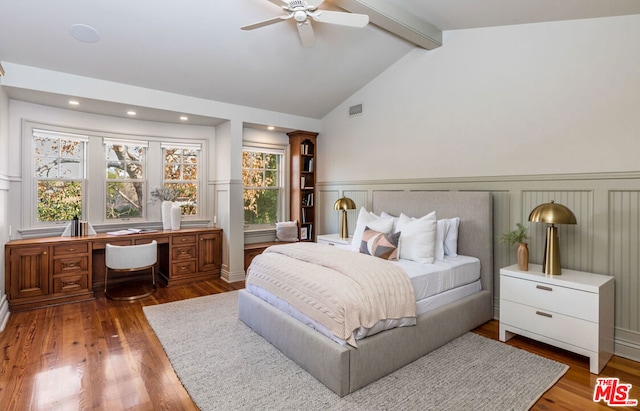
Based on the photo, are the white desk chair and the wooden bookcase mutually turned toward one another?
no

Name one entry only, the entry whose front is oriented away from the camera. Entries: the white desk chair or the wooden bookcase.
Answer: the white desk chair

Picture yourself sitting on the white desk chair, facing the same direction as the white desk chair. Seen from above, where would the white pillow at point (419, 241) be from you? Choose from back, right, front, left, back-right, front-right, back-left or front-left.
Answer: back-right

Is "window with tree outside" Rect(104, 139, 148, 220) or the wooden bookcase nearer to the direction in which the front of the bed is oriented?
the window with tree outside

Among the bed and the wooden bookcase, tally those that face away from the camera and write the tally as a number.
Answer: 0

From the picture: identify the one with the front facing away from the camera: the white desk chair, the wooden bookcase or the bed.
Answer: the white desk chair

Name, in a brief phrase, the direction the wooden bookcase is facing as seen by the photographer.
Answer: facing the viewer and to the right of the viewer

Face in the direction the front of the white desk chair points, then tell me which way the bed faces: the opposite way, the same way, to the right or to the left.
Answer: to the left

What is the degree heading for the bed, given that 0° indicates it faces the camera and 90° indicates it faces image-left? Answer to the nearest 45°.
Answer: approximately 45°

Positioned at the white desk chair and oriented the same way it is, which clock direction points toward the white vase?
The white vase is roughly at 1 o'clock from the white desk chair.

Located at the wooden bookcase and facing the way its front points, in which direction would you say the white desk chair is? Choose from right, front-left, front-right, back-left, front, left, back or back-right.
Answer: right

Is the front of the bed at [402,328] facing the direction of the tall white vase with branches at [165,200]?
no

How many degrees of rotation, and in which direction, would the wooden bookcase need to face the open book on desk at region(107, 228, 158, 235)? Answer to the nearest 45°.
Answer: approximately 90° to its right

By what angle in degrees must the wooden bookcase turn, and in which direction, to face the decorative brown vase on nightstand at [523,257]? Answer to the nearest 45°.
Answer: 0° — it already faces it

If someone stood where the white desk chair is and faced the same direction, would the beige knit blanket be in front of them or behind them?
behind

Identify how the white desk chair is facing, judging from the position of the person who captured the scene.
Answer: facing away from the viewer

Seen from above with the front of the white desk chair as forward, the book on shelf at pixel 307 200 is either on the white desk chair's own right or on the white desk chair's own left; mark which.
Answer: on the white desk chair's own right
